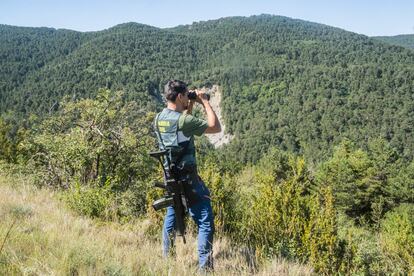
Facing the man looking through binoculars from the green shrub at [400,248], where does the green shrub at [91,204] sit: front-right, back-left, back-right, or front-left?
front-right

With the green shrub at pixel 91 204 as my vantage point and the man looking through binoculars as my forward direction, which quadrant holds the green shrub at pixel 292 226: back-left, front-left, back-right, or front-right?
front-left

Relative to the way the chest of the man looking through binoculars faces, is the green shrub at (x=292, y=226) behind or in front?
in front

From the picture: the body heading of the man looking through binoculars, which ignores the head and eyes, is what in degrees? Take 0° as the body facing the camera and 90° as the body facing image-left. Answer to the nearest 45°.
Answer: approximately 225°

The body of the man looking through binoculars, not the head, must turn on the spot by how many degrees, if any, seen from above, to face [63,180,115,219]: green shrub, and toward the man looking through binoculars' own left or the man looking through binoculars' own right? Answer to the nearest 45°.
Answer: approximately 90° to the man looking through binoculars' own left

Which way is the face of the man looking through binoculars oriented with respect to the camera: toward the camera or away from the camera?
away from the camera

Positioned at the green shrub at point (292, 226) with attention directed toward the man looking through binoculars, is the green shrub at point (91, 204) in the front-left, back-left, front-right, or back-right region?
front-right
